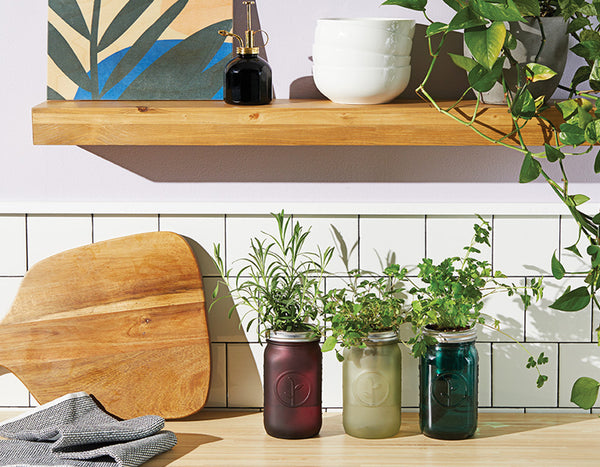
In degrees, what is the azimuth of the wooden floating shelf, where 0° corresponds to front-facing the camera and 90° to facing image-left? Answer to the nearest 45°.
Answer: approximately 0°

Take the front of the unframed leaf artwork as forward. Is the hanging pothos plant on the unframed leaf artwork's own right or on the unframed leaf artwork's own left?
on the unframed leaf artwork's own left

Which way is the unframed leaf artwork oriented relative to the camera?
toward the camera
